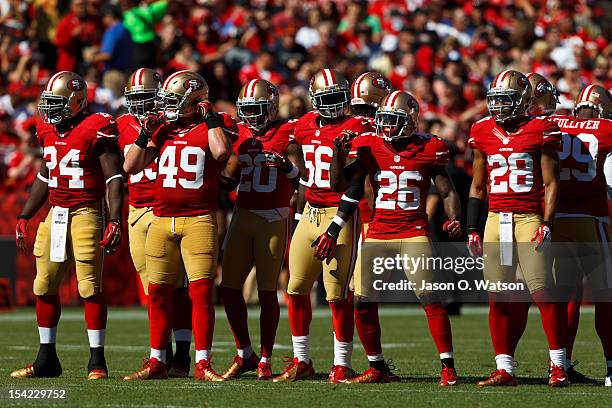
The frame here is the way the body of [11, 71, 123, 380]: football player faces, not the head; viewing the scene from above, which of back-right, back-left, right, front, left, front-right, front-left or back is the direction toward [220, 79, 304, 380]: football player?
back-left

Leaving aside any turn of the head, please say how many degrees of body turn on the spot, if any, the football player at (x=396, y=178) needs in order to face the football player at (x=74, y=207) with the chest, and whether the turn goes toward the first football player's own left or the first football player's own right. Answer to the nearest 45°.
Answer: approximately 90° to the first football player's own right

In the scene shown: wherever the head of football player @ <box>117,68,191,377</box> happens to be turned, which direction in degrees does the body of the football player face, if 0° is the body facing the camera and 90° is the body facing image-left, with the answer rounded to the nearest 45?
approximately 0°

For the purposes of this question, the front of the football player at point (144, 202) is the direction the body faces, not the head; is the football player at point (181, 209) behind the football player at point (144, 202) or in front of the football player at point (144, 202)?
in front

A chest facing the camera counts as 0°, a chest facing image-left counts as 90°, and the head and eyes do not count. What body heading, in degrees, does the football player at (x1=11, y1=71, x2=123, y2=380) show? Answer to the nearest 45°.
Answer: approximately 45°

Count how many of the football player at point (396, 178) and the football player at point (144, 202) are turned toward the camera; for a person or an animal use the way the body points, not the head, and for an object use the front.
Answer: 2

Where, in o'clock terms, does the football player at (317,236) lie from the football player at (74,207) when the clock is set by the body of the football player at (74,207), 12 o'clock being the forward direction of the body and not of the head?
the football player at (317,236) is roughly at 8 o'clock from the football player at (74,207).
